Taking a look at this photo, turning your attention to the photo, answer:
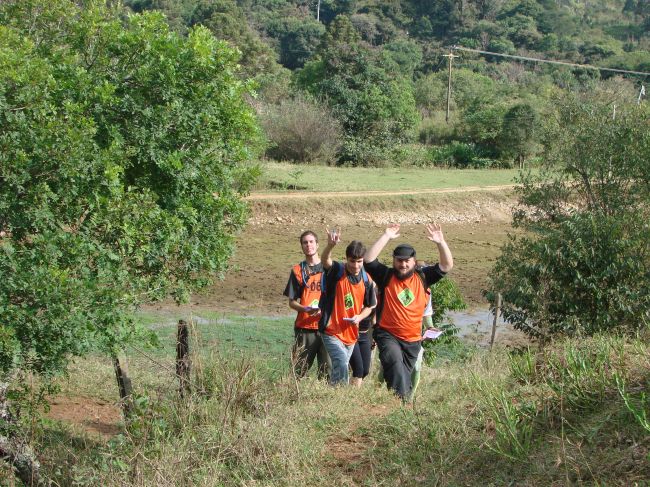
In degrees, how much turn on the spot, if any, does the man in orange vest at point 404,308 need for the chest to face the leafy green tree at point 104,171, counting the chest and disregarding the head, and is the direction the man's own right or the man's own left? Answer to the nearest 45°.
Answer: approximately 90° to the man's own right

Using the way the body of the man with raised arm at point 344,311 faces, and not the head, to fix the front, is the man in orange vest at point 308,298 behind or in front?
behind

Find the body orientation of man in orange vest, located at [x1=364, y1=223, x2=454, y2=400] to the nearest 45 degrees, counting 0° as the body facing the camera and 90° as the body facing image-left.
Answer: approximately 0°

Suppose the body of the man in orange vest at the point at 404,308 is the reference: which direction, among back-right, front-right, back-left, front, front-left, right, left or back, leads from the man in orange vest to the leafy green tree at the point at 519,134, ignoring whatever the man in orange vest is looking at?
back

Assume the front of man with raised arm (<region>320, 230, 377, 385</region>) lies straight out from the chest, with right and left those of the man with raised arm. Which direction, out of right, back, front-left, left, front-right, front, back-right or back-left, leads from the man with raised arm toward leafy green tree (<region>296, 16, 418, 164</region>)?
back

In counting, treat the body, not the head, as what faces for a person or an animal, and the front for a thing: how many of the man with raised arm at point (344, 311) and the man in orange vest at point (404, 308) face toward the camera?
2

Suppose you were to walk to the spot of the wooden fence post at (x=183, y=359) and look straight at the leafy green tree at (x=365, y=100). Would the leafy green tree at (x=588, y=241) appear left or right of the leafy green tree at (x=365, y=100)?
right

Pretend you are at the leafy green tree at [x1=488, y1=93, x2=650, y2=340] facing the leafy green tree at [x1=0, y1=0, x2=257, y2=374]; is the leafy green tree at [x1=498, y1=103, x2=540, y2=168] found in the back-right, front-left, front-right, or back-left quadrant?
back-right

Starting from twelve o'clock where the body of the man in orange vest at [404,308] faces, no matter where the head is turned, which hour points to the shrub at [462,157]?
The shrub is roughly at 6 o'clock from the man in orange vest.

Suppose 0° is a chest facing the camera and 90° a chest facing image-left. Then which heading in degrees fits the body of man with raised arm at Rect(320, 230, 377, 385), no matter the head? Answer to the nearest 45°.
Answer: approximately 0°
